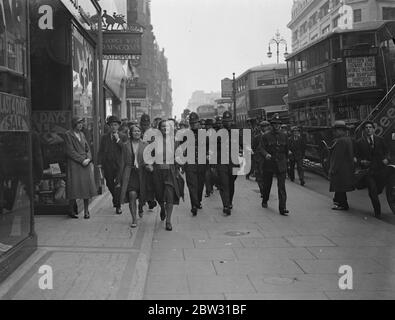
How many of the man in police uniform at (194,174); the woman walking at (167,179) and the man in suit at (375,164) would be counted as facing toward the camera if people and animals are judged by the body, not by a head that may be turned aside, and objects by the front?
3

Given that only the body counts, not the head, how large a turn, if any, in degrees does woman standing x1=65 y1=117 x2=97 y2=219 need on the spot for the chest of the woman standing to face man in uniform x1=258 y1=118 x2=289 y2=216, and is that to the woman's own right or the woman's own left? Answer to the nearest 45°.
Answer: approximately 45° to the woman's own left

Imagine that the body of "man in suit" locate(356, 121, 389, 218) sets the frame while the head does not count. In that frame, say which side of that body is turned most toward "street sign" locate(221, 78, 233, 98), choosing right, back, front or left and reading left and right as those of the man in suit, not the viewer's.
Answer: back

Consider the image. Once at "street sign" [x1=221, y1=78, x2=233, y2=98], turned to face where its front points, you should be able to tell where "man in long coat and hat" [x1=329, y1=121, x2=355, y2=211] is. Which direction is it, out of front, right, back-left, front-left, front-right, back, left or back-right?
front

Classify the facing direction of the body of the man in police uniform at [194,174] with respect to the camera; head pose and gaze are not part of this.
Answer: toward the camera

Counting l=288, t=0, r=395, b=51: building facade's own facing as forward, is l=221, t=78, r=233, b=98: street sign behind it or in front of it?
in front

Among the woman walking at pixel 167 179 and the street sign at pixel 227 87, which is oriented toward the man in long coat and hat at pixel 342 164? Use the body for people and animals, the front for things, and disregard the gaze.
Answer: the street sign

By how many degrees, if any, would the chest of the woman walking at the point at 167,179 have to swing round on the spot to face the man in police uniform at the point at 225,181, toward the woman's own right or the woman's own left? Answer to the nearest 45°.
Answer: approximately 135° to the woman's own left

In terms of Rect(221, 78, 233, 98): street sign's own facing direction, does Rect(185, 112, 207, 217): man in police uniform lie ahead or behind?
ahead

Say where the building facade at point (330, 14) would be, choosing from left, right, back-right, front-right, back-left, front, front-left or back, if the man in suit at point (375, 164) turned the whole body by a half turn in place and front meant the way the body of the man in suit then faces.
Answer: front

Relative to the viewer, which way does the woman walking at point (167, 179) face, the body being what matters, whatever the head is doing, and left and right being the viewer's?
facing the viewer

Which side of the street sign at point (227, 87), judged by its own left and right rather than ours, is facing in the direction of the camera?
front

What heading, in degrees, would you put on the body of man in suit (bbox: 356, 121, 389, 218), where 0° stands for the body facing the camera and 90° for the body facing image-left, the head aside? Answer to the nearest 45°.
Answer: approximately 0°
